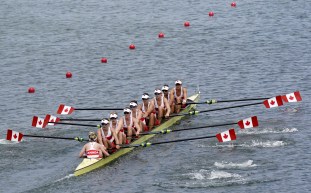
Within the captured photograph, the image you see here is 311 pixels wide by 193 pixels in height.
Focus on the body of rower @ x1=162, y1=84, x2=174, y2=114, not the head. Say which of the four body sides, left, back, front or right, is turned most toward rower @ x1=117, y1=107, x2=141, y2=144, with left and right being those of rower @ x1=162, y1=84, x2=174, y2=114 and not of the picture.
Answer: front

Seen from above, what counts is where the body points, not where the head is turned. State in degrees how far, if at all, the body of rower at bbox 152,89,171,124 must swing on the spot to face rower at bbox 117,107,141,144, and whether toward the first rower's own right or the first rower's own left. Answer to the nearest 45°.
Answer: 0° — they already face them

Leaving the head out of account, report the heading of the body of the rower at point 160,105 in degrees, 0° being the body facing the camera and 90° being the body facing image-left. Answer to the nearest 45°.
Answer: approximately 45°

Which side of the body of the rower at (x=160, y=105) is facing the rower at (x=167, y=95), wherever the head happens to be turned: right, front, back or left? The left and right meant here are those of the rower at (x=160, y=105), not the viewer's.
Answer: back

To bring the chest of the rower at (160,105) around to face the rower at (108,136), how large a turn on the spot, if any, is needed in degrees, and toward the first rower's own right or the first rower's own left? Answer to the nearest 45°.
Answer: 0° — they already face them

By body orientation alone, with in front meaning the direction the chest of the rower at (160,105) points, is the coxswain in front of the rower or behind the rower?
in front

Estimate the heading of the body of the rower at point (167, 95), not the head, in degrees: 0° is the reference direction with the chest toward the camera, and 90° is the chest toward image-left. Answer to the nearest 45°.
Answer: approximately 45°

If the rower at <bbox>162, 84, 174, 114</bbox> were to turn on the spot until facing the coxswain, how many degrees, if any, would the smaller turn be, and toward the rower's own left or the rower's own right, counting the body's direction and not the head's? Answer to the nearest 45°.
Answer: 0° — they already face them

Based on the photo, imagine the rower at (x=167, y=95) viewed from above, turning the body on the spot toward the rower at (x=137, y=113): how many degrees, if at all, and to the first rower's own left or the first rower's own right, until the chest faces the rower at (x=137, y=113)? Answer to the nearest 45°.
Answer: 0° — they already face them

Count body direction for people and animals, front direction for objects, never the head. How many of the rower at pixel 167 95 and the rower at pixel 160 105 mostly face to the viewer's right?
0
